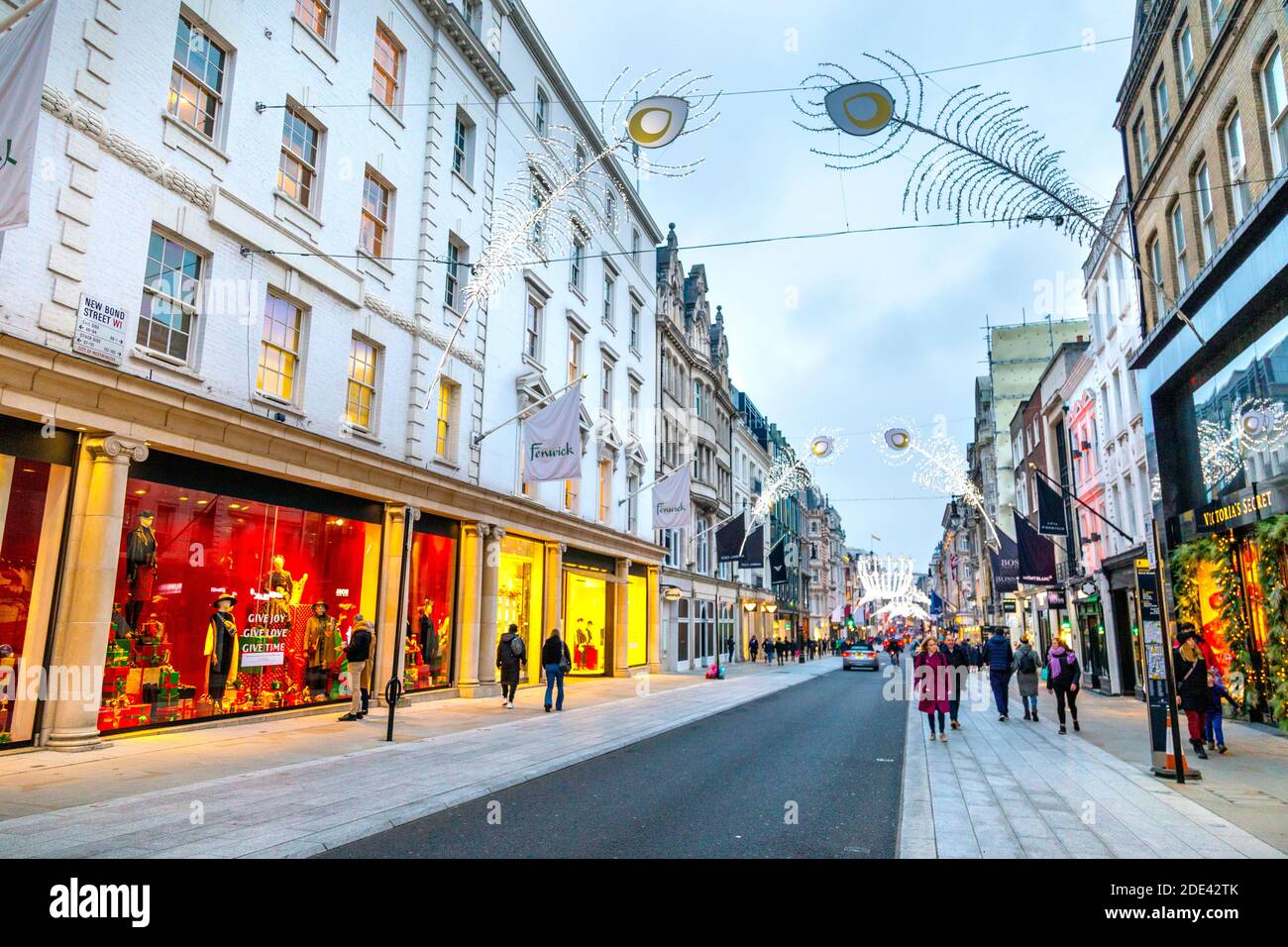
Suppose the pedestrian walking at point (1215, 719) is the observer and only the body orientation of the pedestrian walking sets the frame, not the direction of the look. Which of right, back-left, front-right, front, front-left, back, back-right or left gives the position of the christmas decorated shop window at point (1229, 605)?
back

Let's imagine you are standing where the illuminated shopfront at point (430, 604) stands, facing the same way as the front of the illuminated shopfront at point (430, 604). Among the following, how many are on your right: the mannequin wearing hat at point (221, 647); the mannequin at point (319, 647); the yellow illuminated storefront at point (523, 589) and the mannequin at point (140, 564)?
3

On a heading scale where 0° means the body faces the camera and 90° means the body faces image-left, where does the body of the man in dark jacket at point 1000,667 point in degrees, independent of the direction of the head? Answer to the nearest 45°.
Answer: approximately 180°

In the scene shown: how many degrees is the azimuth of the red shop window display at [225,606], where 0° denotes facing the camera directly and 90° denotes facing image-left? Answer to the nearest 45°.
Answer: approximately 315°

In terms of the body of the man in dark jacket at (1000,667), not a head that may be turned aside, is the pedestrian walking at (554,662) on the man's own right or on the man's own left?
on the man's own left

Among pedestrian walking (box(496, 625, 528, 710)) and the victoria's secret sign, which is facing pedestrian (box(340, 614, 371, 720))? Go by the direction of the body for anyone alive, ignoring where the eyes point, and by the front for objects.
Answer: the victoria's secret sign

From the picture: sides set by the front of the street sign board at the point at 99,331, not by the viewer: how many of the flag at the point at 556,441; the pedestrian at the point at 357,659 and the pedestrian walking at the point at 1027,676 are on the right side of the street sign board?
0

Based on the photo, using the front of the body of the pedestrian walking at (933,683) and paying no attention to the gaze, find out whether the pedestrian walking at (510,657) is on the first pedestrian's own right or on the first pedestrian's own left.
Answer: on the first pedestrian's own right

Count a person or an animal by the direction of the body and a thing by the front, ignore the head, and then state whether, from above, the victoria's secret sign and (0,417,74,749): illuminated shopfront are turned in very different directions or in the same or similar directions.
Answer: very different directions

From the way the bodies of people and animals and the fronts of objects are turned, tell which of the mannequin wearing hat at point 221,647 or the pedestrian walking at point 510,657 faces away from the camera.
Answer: the pedestrian walking

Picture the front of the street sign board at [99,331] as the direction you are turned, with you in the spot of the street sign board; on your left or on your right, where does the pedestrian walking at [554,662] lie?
on your left

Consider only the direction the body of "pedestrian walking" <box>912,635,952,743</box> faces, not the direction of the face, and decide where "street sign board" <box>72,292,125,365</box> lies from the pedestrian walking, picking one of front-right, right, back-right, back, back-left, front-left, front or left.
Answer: front-right

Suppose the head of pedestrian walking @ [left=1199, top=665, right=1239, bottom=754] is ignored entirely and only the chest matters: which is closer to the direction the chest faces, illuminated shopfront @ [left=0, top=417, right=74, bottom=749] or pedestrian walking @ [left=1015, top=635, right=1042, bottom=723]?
the illuminated shopfront

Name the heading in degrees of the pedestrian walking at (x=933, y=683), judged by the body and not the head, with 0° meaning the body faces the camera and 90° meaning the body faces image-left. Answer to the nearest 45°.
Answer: approximately 0°

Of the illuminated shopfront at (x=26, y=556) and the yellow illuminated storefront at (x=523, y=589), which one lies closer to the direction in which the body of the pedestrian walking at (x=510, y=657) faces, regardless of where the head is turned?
the yellow illuminated storefront

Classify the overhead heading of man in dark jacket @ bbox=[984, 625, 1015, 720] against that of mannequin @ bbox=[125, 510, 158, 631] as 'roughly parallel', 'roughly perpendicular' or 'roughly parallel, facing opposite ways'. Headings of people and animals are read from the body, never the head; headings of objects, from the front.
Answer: roughly perpendicular

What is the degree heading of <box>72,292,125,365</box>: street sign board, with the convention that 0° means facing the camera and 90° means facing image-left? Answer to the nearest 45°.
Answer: approximately 315°

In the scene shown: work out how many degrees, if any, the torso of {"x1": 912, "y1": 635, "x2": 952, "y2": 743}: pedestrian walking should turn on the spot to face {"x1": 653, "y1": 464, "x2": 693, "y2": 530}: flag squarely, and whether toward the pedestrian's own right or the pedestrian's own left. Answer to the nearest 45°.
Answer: approximately 135° to the pedestrian's own right

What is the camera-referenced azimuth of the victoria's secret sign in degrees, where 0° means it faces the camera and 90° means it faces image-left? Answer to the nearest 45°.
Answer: approximately 45°

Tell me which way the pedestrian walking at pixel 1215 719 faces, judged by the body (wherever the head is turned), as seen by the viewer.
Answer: toward the camera

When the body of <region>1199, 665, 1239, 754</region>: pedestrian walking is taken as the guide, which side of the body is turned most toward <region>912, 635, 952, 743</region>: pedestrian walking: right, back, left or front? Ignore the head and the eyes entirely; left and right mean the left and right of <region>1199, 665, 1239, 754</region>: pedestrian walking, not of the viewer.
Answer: right
